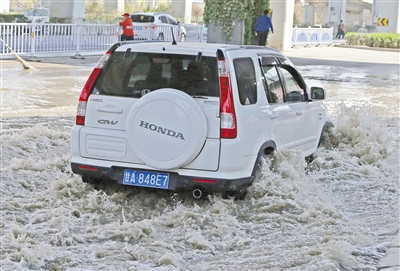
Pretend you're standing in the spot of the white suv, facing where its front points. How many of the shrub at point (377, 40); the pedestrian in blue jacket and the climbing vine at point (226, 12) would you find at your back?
0

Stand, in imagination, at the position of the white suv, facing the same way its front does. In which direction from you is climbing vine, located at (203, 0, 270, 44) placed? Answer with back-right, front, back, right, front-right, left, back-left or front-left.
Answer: front-left

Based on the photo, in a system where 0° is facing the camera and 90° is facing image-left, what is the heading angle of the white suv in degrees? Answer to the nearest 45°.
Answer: approximately 225°

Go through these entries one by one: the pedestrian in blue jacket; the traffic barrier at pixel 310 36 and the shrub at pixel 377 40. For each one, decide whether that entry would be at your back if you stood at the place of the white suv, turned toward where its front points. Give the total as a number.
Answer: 0

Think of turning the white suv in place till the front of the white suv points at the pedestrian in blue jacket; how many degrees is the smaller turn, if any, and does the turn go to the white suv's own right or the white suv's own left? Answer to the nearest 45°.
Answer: approximately 45° to the white suv's own left

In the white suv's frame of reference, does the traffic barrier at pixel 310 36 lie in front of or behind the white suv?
in front

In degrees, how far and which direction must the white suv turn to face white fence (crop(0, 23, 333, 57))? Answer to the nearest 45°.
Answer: approximately 45° to its left

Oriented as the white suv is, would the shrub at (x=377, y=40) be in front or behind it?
in front
